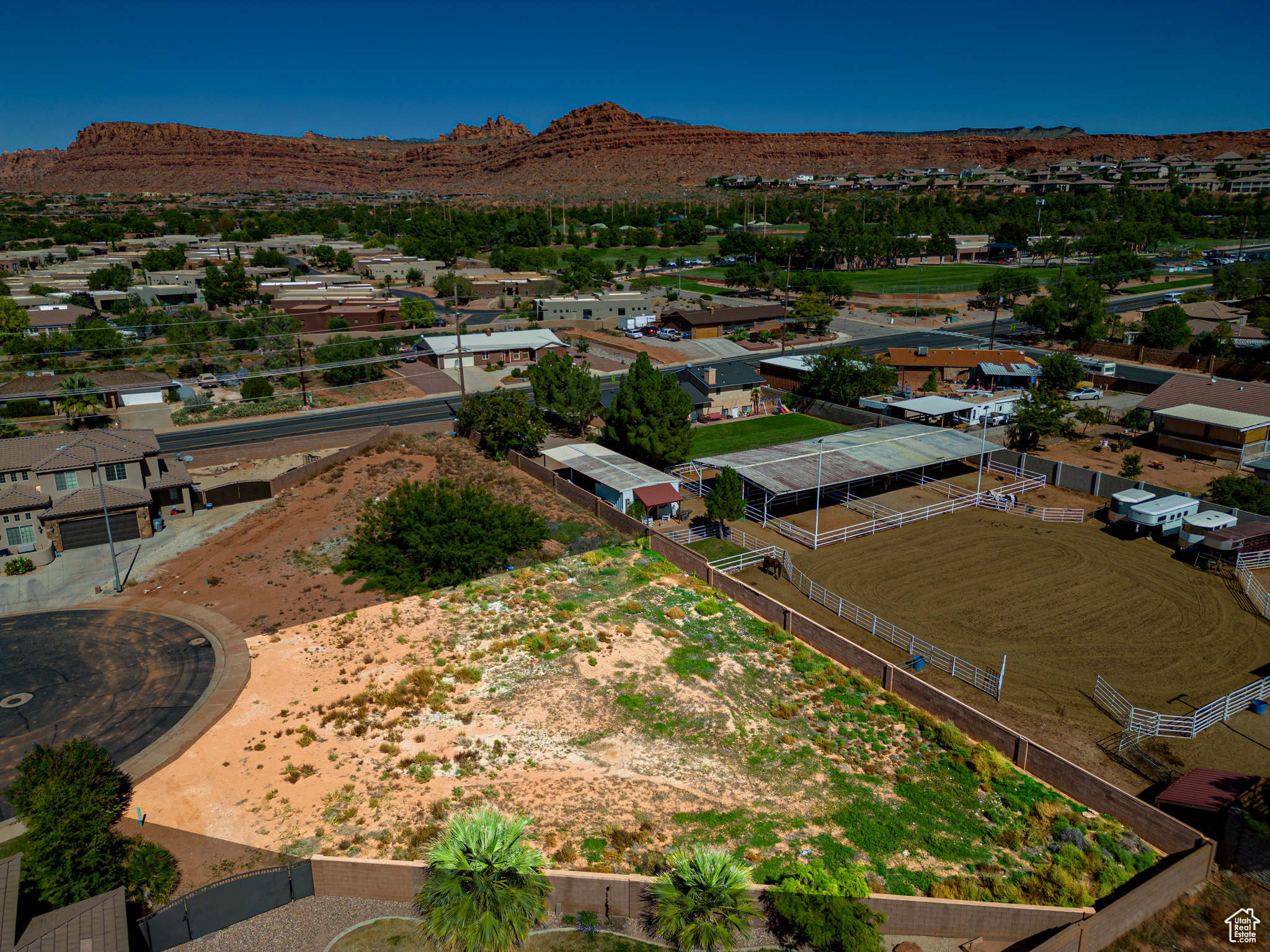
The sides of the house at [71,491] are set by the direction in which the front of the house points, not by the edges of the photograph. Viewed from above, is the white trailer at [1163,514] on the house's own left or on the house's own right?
on the house's own left

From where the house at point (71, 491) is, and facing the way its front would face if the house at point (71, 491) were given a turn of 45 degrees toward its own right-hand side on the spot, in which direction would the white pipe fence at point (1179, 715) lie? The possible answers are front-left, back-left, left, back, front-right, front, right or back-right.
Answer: left

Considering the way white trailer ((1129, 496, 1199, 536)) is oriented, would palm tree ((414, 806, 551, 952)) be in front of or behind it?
in front

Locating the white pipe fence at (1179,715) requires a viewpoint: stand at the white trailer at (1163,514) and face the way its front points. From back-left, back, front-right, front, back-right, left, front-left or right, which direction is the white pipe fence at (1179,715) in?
front-left

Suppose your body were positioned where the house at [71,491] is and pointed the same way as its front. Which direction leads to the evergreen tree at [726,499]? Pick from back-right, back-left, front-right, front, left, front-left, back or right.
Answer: front-left

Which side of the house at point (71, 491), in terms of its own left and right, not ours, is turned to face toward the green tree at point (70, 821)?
front

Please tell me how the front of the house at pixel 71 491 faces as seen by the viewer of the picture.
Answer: facing the viewer

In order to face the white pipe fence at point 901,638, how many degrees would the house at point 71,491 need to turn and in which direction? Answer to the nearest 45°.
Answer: approximately 45° to its left

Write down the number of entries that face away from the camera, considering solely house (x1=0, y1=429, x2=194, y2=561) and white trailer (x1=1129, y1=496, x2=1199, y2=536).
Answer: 0

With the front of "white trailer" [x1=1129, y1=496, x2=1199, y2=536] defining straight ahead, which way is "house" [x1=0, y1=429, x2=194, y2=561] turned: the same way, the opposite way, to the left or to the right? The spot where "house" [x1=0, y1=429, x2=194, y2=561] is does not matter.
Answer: to the left

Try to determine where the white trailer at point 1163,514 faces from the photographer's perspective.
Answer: facing the viewer and to the left of the viewer

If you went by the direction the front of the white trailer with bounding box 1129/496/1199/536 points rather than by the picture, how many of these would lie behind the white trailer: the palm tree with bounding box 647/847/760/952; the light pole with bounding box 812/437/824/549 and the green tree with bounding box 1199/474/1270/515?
1

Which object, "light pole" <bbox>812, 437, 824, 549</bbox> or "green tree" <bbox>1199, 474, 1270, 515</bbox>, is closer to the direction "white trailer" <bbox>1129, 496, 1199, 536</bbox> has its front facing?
the light pole

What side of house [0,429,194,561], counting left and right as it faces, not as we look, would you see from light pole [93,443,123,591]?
front
